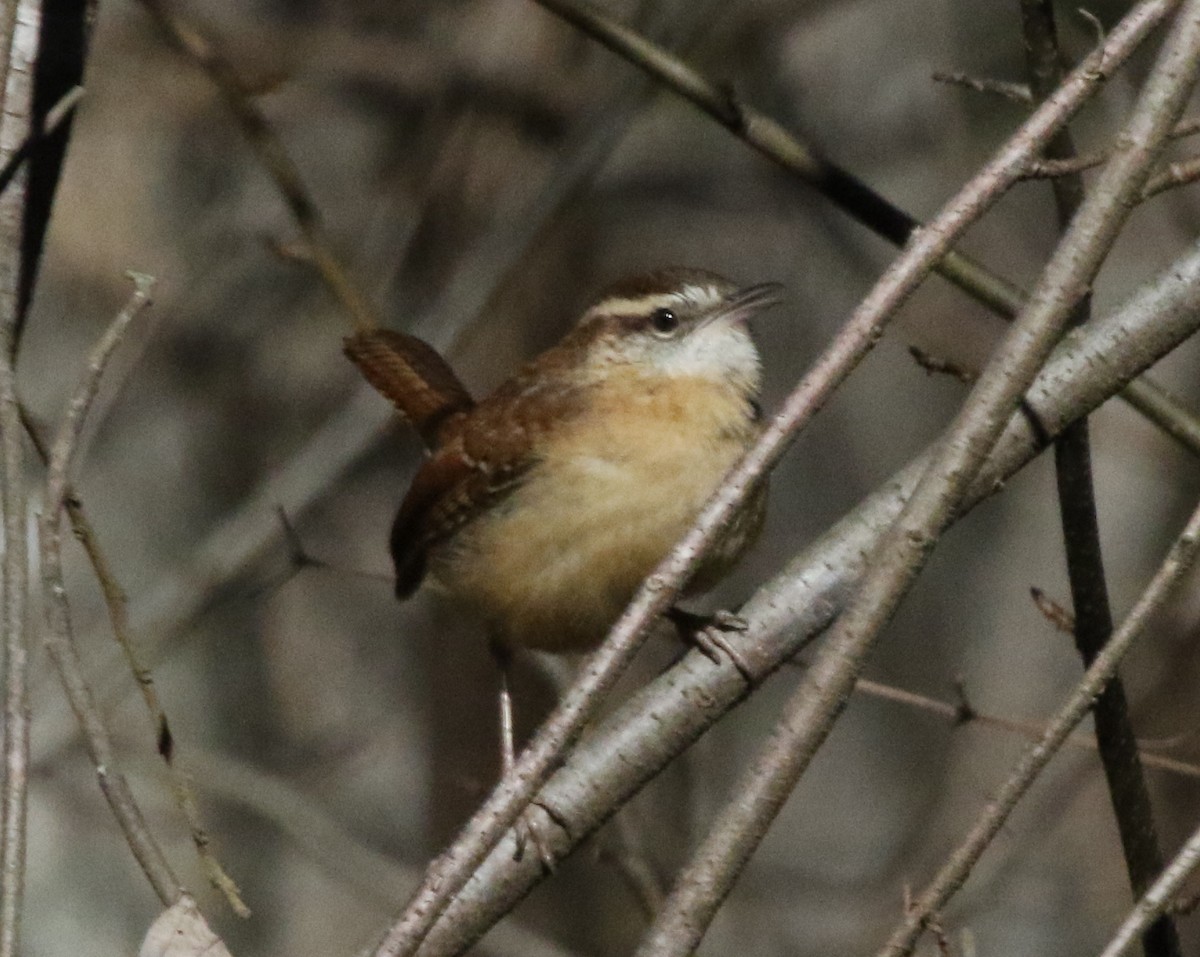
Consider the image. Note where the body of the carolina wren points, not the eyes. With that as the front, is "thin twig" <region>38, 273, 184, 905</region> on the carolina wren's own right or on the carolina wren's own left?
on the carolina wren's own right

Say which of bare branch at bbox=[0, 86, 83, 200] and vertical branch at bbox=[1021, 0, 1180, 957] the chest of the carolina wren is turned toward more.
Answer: the vertical branch

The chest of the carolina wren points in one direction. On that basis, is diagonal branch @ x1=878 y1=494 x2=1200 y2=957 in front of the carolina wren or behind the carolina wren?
in front

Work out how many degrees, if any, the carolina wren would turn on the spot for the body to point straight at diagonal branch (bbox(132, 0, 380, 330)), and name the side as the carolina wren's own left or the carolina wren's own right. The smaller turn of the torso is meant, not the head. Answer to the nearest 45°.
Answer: approximately 180°

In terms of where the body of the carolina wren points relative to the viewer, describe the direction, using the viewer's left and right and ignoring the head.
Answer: facing the viewer and to the right of the viewer

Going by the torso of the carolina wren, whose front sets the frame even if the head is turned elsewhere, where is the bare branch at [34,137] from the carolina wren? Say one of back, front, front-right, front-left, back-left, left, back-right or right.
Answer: right

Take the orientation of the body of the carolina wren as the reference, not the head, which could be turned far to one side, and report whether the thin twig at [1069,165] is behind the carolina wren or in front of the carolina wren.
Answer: in front

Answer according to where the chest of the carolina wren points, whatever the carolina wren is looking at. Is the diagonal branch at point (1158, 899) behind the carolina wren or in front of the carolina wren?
in front

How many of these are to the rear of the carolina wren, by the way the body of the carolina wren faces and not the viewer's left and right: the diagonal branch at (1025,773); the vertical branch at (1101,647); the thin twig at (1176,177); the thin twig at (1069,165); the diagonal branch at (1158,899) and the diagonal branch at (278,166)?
1
